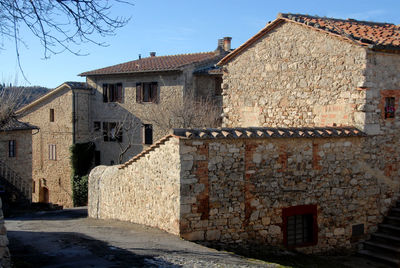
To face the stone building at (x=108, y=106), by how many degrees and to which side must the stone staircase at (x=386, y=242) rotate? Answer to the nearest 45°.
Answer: approximately 90° to its right

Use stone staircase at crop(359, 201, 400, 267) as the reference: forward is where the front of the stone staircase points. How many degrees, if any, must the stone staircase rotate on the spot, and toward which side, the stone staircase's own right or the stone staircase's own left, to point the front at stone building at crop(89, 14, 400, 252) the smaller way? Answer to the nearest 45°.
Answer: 0° — it already faces it

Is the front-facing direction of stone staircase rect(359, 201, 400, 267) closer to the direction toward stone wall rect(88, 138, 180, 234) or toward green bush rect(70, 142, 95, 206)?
the stone wall

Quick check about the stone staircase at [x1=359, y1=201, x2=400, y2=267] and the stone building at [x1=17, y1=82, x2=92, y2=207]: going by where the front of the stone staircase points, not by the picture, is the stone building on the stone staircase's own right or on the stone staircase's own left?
on the stone staircase's own right

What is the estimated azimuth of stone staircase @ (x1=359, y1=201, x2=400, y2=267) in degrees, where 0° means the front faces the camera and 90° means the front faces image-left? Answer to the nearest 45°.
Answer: approximately 45°

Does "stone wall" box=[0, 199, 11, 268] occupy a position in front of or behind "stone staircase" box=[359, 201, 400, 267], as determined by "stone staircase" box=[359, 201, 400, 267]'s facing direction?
in front

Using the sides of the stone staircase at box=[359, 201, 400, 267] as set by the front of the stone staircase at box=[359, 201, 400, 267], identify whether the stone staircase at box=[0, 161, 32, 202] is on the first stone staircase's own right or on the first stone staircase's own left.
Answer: on the first stone staircase's own right

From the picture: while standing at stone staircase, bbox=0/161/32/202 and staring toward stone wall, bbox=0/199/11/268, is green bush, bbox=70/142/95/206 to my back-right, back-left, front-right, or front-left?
back-left

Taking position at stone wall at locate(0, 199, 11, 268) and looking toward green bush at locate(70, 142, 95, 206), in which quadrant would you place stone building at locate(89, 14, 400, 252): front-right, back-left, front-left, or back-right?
front-right

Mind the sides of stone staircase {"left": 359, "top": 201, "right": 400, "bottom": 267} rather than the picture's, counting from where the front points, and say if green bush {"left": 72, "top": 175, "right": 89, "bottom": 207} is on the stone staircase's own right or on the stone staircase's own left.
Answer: on the stone staircase's own right
